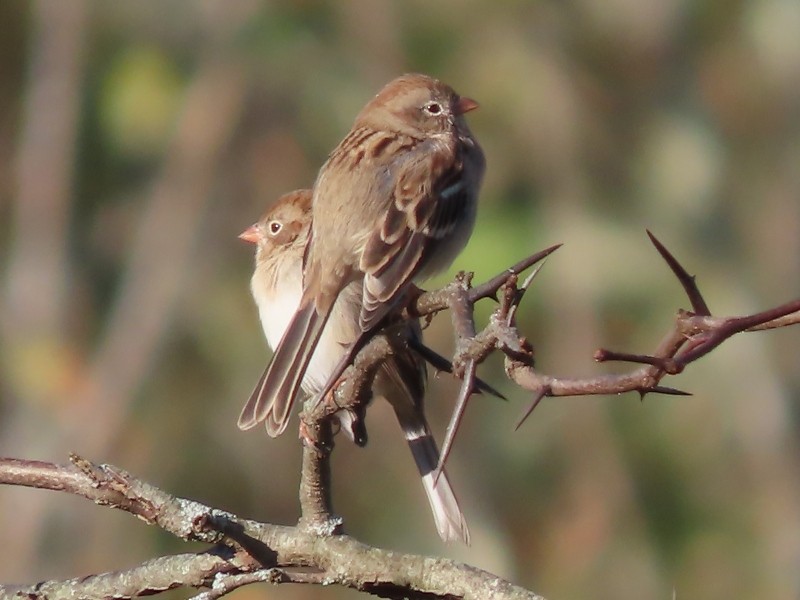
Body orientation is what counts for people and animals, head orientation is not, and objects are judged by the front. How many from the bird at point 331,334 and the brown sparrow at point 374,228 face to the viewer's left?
1

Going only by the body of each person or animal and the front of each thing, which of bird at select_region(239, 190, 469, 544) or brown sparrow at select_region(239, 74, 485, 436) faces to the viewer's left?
the bird

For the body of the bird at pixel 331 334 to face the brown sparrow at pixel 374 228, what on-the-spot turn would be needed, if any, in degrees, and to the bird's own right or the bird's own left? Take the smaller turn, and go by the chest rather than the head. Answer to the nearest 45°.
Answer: approximately 90° to the bird's own left

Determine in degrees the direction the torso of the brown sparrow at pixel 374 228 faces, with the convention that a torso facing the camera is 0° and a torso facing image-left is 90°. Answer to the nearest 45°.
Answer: approximately 225°

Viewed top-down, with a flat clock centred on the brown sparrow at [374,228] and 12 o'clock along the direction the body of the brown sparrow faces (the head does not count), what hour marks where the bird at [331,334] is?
The bird is roughly at 10 o'clock from the brown sparrow.

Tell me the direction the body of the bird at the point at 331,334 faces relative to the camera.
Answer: to the viewer's left
